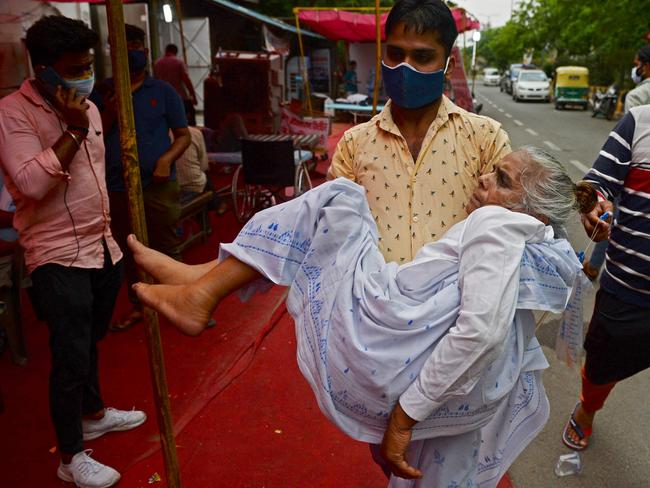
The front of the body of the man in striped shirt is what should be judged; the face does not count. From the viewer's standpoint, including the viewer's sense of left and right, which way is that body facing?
facing the viewer and to the left of the viewer

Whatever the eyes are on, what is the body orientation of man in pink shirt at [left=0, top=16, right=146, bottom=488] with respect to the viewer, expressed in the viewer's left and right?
facing the viewer and to the right of the viewer

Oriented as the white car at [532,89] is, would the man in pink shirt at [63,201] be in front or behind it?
in front

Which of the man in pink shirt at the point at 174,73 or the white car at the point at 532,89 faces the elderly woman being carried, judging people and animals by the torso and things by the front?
the white car

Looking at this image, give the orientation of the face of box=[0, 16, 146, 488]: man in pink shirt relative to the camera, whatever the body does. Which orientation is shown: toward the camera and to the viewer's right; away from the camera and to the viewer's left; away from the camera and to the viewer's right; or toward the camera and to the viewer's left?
toward the camera and to the viewer's right

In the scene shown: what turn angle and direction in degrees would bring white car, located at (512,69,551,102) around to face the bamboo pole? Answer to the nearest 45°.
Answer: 0° — it already faces it

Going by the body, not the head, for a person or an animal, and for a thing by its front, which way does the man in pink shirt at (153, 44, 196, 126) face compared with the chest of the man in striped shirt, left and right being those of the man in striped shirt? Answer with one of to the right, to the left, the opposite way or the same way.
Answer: to the right

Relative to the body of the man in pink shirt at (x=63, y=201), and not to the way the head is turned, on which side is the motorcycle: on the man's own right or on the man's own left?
on the man's own left

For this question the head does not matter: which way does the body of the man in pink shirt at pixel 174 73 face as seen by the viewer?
away from the camera

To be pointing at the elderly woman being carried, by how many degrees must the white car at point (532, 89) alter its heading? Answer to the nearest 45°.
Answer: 0° — it already faces them

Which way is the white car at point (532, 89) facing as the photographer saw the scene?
facing the viewer
